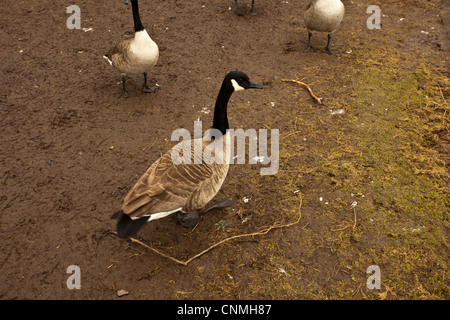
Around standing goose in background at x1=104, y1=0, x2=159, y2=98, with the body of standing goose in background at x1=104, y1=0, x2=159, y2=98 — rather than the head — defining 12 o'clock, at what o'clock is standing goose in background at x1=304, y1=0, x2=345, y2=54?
standing goose in background at x1=304, y1=0, x2=345, y2=54 is roughly at 10 o'clock from standing goose in background at x1=104, y1=0, x2=159, y2=98.

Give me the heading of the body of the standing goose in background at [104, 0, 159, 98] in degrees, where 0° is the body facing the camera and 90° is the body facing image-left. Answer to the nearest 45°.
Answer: approximately 315°
